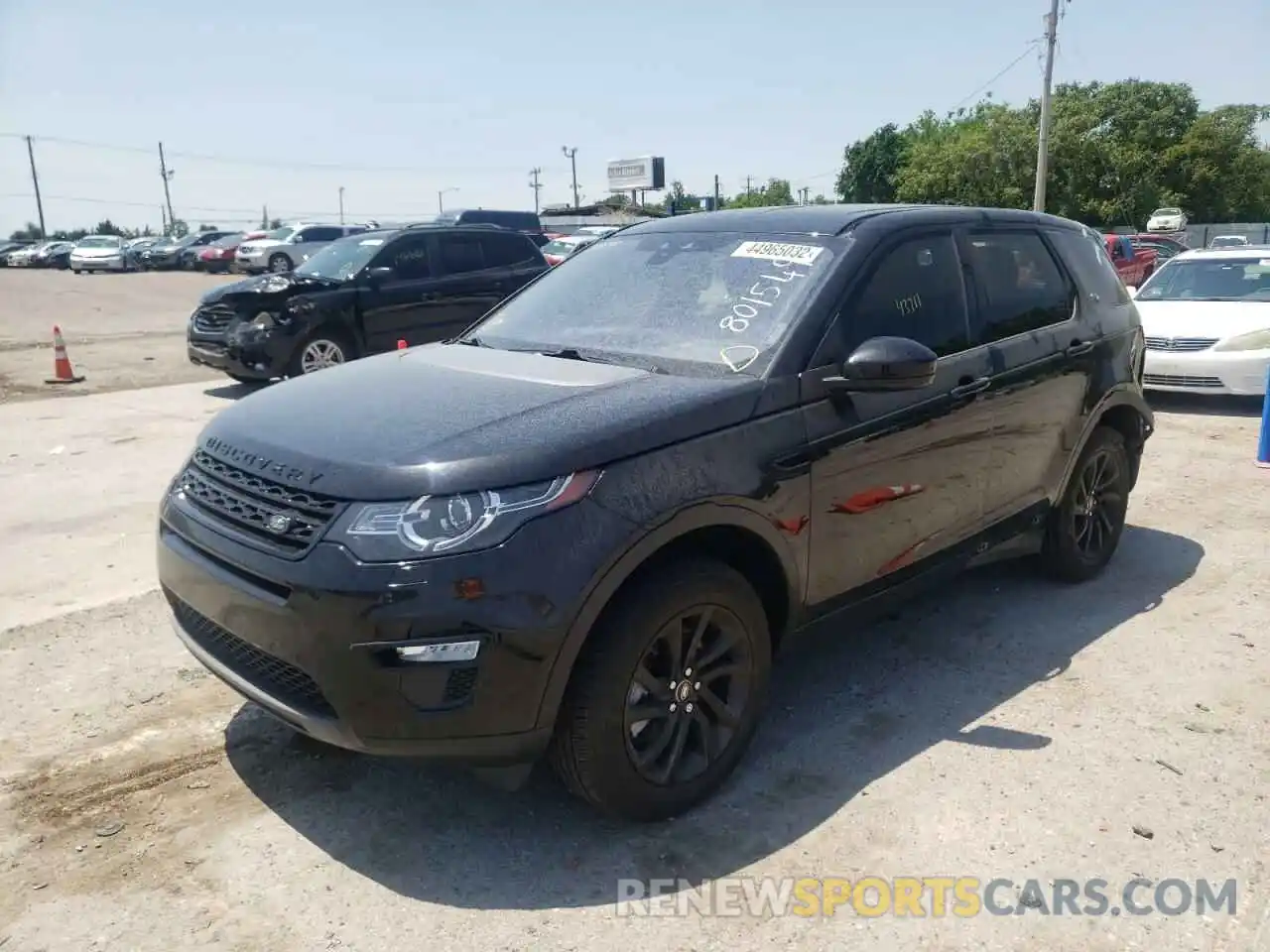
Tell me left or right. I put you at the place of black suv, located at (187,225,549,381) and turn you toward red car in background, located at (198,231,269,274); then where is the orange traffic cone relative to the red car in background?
left

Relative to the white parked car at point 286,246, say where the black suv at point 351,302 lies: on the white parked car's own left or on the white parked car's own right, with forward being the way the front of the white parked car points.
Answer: on the white parked car's own left

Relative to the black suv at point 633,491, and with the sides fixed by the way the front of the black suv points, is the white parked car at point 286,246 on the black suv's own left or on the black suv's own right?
on the black suv's own right

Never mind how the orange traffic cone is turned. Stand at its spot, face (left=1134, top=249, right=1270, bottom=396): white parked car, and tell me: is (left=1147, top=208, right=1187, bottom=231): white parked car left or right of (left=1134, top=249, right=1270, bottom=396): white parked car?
left

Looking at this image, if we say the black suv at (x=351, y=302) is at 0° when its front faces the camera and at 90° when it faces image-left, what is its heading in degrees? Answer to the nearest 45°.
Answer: approximately 45°

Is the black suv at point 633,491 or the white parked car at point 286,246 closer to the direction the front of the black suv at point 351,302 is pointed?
the black suv

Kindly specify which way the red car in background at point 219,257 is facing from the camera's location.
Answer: facing the viewer and to the left of the viewer

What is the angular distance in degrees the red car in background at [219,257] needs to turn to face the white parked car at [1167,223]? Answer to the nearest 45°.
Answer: approximately 135° to its left

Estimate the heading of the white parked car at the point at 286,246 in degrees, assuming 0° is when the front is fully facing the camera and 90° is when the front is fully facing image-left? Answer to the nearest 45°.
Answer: approximately 45°

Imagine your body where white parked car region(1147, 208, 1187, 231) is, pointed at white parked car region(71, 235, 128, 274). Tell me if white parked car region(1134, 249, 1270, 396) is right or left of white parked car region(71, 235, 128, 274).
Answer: left
